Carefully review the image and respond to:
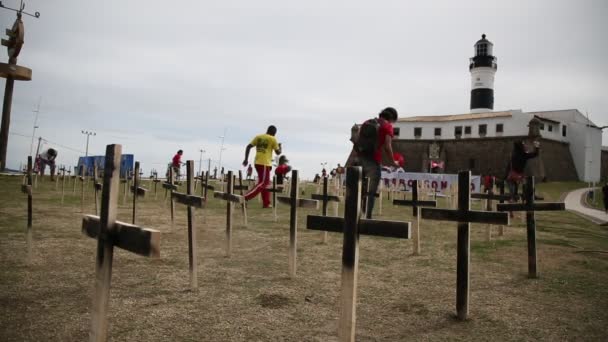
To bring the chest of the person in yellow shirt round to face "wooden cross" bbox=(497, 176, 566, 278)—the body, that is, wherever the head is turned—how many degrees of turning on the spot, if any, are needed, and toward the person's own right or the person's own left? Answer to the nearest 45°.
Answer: approximately 90° to the person's own right

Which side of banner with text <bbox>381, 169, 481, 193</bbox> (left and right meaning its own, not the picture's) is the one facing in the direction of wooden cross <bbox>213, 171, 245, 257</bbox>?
front

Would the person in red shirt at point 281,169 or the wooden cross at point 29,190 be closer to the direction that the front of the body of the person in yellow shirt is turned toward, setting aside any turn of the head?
the person in red shirt

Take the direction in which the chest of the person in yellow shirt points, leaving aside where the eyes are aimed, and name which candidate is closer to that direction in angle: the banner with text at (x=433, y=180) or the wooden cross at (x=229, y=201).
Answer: the banner with text

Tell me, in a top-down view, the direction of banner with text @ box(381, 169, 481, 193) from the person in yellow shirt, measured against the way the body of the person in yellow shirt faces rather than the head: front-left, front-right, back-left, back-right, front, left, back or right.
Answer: front

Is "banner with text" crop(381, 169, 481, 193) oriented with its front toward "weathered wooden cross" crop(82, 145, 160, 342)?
yes

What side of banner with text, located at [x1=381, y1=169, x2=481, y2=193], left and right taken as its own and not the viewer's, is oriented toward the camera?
front

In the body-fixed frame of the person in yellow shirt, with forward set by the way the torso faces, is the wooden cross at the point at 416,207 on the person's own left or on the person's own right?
on the person's own right

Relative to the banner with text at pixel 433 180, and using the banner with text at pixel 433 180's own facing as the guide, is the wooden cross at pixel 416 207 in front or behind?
in front

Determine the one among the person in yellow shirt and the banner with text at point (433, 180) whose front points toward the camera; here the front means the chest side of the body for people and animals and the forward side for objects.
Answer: the banner with text

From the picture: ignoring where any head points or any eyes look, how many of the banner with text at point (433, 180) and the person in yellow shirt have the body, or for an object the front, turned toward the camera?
1

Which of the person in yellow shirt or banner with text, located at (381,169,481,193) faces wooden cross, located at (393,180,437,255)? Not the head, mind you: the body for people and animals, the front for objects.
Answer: the banner with text

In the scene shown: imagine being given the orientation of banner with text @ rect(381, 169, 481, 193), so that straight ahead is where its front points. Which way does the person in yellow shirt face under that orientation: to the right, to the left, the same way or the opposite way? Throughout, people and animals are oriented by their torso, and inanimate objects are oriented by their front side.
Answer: the opposite way

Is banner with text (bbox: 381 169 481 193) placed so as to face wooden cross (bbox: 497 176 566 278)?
yes

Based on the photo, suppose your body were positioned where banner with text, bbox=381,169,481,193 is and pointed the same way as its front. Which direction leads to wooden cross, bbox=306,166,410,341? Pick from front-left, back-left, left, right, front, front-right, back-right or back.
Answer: front

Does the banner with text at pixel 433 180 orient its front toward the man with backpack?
yes
